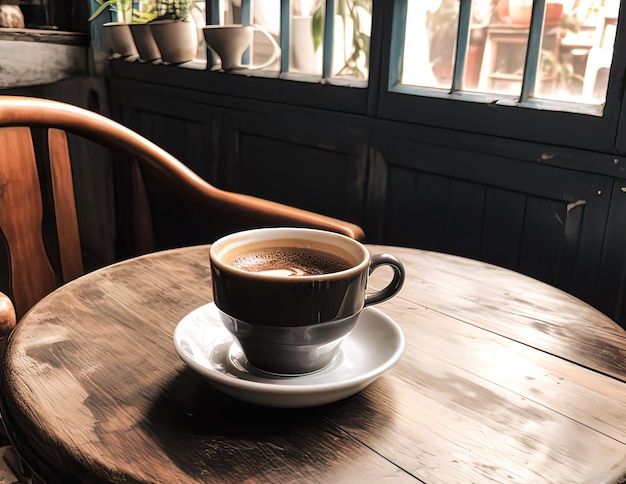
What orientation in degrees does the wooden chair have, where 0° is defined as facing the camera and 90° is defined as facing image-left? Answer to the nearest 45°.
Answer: approximately 315°

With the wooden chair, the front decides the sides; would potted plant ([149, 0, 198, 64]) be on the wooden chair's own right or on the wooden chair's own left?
on the wooden chair's own left

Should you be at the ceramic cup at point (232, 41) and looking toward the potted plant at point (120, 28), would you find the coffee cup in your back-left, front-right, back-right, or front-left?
back-left

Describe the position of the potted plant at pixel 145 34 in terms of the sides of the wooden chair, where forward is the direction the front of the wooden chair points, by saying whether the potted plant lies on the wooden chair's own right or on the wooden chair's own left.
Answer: on the wooden chair's own left

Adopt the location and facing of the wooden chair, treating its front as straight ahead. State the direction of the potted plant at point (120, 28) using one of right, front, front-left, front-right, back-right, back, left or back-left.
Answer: back-left

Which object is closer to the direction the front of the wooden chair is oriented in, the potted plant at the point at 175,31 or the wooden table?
the wooden table

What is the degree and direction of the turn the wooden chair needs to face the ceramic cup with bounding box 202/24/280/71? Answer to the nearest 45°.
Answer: approximately 90° to its left

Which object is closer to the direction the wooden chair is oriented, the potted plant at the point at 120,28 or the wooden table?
the wooden table

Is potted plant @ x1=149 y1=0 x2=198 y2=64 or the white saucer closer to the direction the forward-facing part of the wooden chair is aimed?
the white saucer
